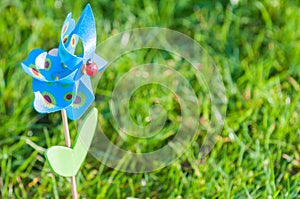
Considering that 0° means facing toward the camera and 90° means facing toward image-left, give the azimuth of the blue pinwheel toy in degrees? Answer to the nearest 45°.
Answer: approximately 315°
